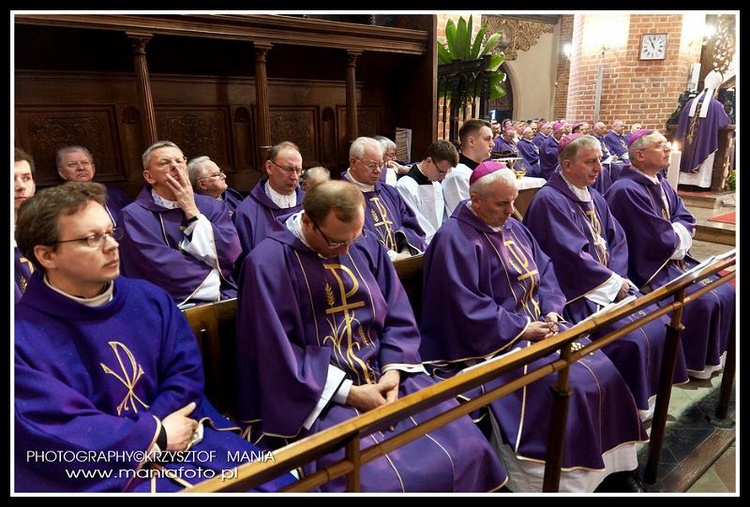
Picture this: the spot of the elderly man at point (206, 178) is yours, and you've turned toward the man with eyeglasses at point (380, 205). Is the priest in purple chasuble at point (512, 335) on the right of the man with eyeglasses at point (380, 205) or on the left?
right

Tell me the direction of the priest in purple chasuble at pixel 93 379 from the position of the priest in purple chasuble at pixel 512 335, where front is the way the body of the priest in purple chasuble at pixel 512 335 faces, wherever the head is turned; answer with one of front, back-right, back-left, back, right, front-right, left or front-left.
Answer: right

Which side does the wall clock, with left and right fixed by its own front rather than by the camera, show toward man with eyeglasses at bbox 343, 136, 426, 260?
front

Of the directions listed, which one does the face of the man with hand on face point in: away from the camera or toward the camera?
toward the camera

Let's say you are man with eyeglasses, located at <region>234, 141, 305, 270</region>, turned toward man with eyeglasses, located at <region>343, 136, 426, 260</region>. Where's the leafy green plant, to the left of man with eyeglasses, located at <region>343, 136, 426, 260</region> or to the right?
left

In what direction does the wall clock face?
toward the camera

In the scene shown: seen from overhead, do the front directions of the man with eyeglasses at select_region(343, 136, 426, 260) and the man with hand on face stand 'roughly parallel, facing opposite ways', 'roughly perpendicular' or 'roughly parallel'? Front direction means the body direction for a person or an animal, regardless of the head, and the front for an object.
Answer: roughly parallel

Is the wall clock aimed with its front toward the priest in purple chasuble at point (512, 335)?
yes
